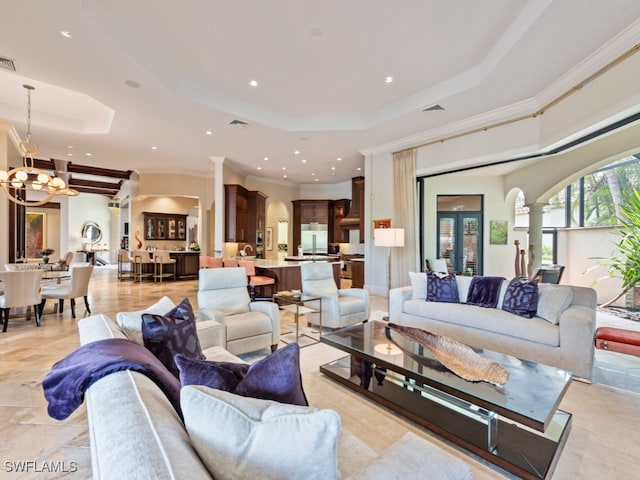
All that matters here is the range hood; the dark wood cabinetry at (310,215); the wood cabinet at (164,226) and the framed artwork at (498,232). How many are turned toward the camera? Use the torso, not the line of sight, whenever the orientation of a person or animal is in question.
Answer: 3

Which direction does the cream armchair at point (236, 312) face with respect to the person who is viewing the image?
facing the viewer and to the right of the viewer

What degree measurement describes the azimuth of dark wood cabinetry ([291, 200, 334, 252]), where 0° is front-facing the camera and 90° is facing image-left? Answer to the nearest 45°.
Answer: approximately 0°

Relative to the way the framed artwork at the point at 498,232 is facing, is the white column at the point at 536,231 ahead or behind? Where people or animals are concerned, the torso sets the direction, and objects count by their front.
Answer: ahead

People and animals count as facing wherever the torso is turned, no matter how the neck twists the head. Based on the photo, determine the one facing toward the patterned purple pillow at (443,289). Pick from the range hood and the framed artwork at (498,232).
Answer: the framed artwork

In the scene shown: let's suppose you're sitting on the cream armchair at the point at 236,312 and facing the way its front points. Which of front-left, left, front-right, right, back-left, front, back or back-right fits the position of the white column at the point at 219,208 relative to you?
back-left

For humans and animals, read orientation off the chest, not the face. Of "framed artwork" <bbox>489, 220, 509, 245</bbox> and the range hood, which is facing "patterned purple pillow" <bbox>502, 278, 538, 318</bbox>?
the framed artwork

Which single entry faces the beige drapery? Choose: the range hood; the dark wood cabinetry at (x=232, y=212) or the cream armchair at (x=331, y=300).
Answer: the dark wood cabinetry

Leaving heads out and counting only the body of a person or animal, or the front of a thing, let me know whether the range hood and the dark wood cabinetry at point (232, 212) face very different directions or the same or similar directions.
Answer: very different directions

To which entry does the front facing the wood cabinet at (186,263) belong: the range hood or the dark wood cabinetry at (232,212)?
the range hood
